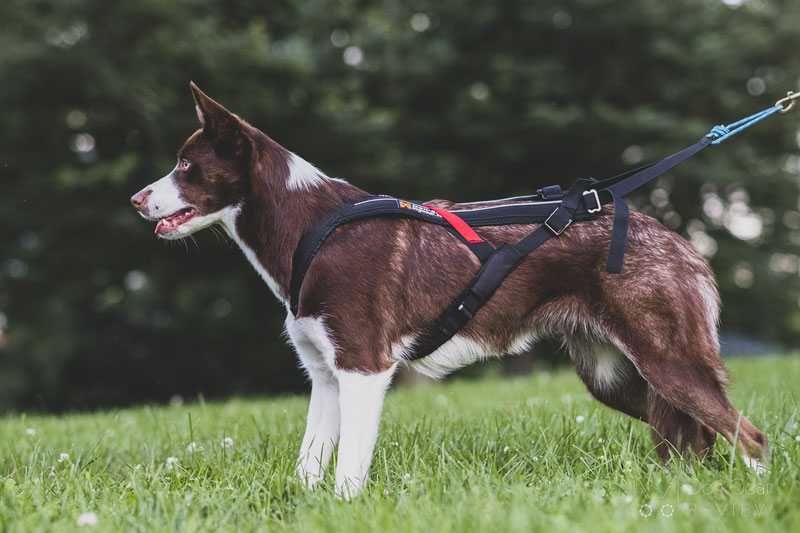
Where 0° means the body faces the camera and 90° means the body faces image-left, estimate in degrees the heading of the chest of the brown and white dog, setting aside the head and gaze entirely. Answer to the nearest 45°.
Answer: approximately 90°

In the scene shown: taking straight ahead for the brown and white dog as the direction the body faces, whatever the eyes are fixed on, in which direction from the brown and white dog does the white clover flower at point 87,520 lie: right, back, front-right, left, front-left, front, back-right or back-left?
front-left
